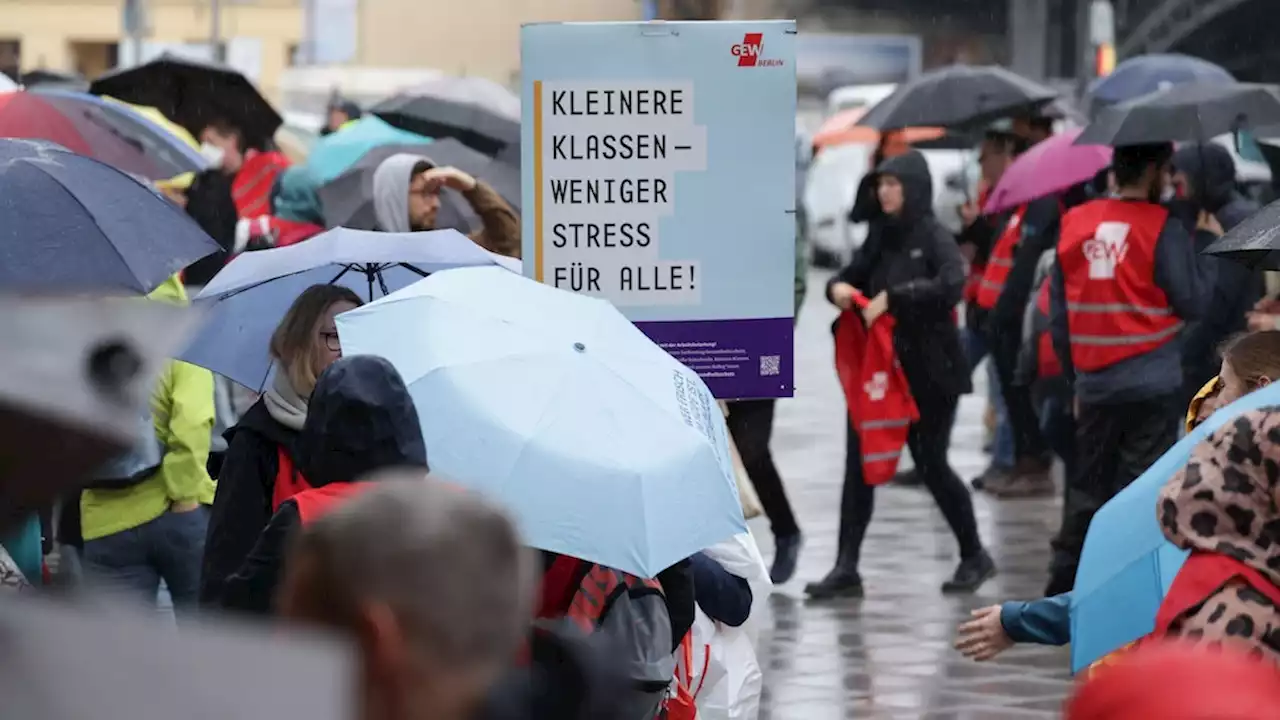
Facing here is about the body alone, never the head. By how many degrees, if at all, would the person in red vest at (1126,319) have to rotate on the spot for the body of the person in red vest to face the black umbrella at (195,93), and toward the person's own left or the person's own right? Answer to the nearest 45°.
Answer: approximately 90° to the person's own left

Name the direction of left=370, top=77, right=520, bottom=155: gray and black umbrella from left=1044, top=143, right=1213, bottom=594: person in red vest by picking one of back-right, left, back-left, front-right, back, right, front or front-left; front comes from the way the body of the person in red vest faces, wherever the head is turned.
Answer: left

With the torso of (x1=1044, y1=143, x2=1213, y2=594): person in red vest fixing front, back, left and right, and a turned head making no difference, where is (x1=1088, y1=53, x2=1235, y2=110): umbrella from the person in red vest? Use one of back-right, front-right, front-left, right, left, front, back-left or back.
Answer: front-left

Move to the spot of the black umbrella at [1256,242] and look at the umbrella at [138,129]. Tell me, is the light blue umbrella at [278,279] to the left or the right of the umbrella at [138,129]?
left

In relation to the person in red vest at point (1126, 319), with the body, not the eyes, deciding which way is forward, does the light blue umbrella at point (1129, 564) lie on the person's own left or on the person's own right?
on the person's own right

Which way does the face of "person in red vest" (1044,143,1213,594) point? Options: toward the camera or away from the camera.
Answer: away from the camera

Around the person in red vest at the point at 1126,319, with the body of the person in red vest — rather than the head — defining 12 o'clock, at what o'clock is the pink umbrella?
The pink umbrella is roughly at 10 o'clock from the person in red vest.

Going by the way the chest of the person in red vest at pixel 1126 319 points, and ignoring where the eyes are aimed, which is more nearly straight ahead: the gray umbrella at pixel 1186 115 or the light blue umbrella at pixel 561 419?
the gray umbrella

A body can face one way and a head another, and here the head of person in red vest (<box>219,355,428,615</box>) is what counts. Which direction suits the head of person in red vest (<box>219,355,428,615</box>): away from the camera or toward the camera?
away from the camera

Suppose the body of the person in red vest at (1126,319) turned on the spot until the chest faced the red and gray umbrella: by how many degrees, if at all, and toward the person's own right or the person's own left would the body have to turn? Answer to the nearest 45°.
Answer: approximately 135° to the person's own left

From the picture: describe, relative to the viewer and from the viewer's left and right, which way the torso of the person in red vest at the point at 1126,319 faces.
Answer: facing away from the viewer and to the right of the viewer

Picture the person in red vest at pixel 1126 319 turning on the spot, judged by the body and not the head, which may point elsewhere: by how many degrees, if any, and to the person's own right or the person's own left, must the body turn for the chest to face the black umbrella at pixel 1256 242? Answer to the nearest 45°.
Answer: approximately 135° to the person's own right
